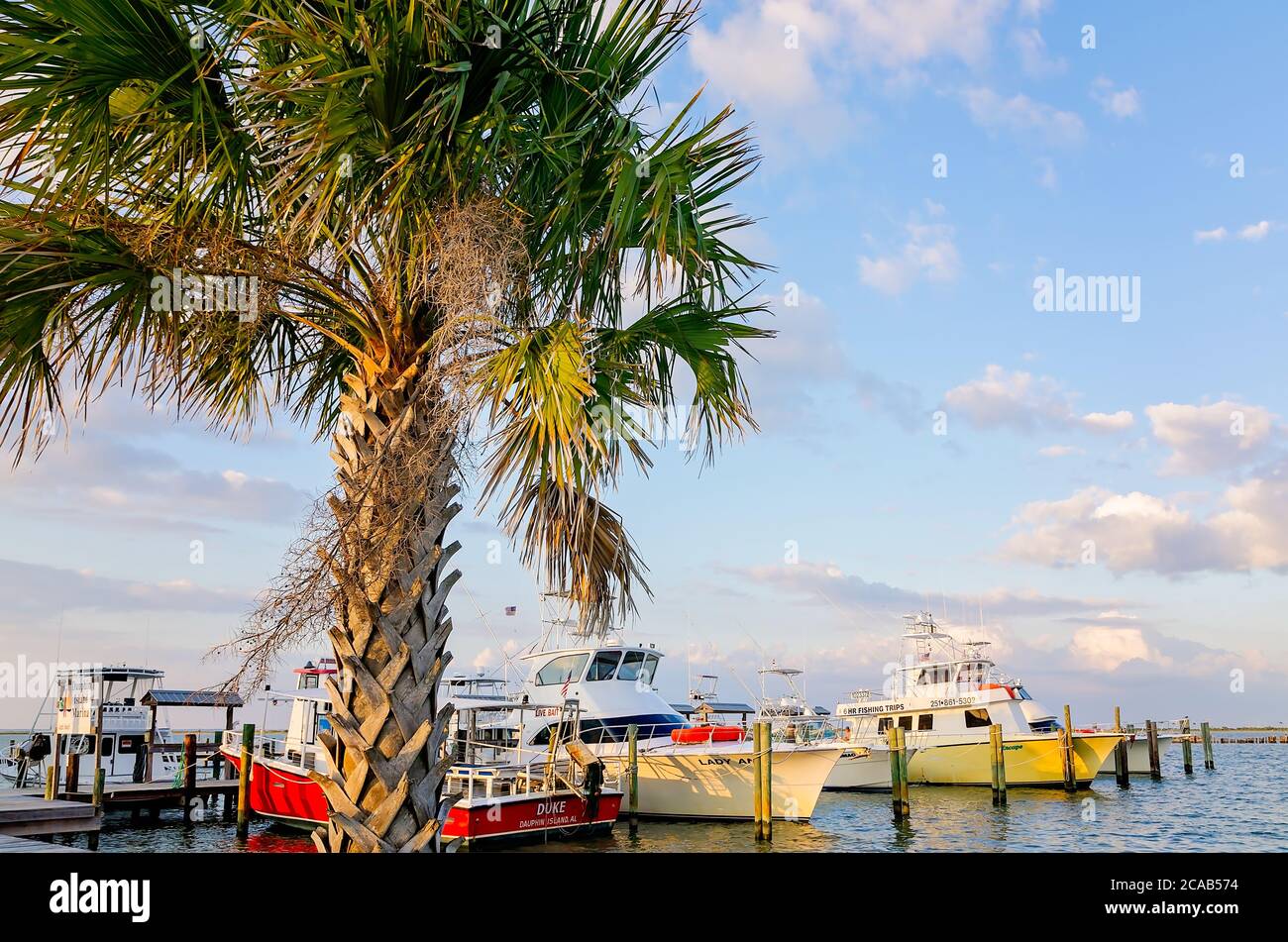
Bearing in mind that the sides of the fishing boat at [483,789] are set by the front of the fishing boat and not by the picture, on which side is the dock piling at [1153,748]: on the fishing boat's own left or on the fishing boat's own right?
on the fishing boat's own right

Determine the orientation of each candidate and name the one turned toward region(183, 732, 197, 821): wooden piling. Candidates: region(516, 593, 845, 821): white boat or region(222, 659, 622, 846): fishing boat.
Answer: the fishing boat

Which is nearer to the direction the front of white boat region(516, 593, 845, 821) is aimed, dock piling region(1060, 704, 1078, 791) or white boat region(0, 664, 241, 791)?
the dock piling

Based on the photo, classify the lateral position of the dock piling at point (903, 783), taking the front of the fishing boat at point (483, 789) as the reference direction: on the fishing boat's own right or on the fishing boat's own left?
on the fishing boat's own right

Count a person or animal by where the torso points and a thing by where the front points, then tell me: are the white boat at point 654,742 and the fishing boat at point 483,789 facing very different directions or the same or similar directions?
very different directions

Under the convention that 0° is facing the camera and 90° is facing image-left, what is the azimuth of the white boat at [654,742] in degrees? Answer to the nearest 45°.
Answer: approximately 315°

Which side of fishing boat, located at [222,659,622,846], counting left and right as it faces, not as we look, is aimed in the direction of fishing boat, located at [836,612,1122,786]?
right

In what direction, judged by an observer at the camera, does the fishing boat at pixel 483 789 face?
facing away from the viewer and to the left of the viewer

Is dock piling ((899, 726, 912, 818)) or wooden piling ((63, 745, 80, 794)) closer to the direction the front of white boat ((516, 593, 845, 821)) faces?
the dock piling

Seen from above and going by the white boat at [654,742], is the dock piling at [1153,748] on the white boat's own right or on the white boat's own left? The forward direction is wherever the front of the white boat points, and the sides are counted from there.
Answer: on the white boat's own left

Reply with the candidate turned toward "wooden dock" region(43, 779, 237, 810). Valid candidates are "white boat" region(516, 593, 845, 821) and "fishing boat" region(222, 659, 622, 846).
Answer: the fishing boat

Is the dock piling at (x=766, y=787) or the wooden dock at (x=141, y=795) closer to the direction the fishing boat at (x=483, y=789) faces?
the wooden dock

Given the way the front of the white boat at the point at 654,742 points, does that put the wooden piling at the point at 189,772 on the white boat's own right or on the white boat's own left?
on the white boat's own right
